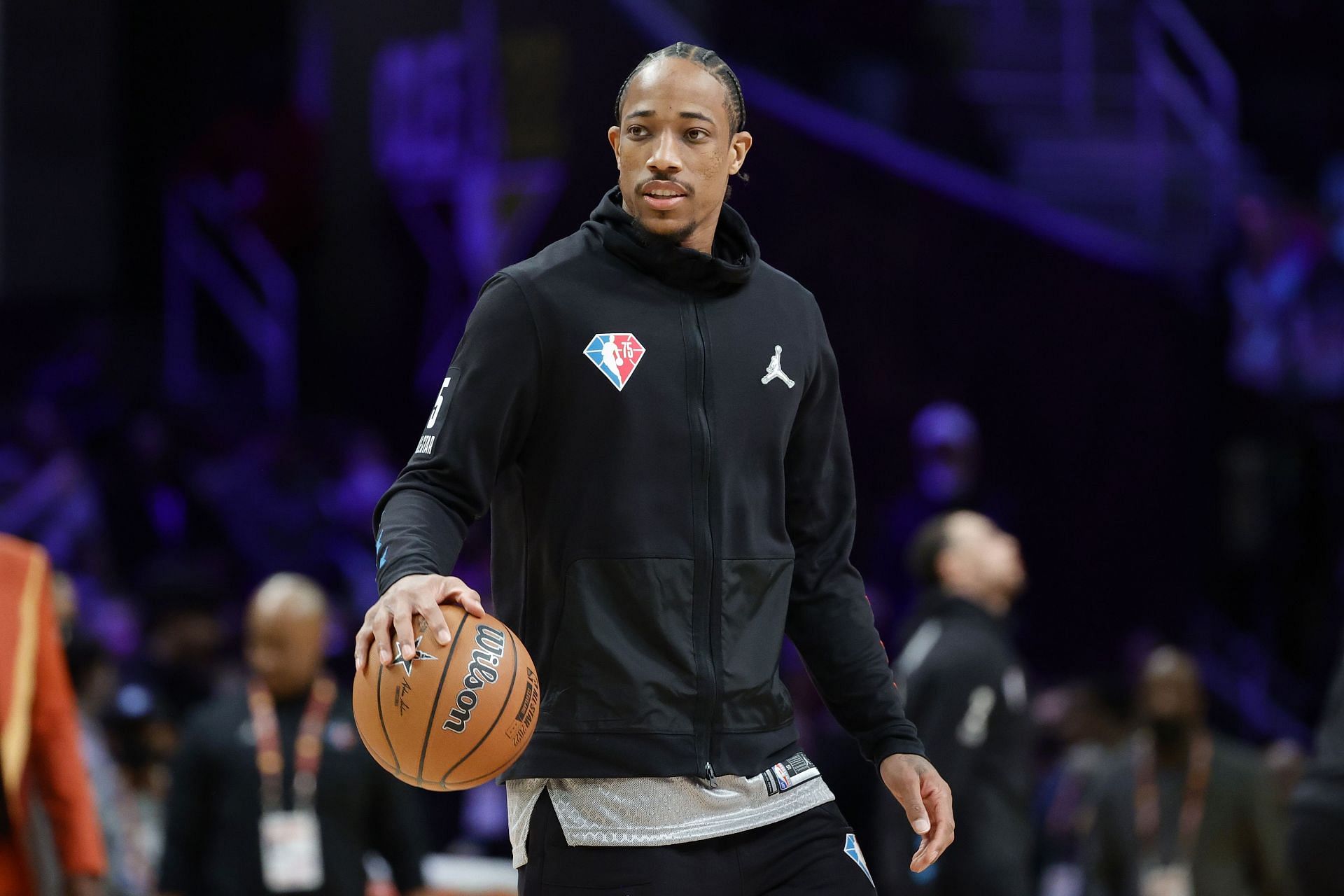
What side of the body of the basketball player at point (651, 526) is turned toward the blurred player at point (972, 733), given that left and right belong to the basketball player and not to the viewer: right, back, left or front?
back

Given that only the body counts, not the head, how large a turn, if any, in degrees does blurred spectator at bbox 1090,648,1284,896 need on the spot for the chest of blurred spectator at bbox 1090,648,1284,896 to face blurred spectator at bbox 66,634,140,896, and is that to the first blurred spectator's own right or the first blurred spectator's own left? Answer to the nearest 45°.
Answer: approximately 90° to the first blurred spectator's own right

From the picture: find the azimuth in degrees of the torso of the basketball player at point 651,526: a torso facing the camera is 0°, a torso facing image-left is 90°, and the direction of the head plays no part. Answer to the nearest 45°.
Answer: approximately 0°

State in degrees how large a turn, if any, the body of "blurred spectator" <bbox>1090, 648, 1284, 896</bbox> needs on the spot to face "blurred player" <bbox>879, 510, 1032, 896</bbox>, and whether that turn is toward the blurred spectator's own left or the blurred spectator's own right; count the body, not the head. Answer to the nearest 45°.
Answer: approximately 45° to the blurred spectator's own right

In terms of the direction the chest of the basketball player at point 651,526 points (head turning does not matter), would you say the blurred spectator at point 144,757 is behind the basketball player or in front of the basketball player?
behind

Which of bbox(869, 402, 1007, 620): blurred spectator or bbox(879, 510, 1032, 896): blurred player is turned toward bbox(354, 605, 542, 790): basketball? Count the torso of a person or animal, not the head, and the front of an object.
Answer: bbox(869, 402, 1007, 620): blurred spectator

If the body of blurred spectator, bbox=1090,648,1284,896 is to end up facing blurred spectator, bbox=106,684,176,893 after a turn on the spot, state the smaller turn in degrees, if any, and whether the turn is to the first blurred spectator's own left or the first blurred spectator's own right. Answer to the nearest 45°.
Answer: approximately 90° to the first blurred spectator's own right

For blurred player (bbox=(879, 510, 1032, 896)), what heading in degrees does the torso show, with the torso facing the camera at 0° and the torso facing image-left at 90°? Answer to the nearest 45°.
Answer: approximately 270°

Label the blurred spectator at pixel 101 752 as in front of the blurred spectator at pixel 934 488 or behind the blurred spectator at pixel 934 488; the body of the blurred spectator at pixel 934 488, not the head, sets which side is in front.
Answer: in front

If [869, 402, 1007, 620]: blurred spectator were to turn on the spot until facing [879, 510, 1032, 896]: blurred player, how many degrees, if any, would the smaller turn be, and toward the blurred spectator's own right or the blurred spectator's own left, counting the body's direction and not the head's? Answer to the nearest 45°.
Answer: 0° — they already face them

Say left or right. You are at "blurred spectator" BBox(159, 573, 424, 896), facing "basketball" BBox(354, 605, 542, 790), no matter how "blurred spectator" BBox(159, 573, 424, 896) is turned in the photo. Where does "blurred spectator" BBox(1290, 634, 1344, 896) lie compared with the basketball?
left

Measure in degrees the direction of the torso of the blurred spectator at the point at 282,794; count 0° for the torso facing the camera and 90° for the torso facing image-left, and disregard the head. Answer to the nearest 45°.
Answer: approximately 0°

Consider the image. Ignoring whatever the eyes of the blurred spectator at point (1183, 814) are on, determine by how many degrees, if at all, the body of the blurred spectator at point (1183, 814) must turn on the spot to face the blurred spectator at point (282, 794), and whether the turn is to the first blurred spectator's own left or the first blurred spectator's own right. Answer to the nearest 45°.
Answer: approximately 45° to the first blurred spectator's own right
